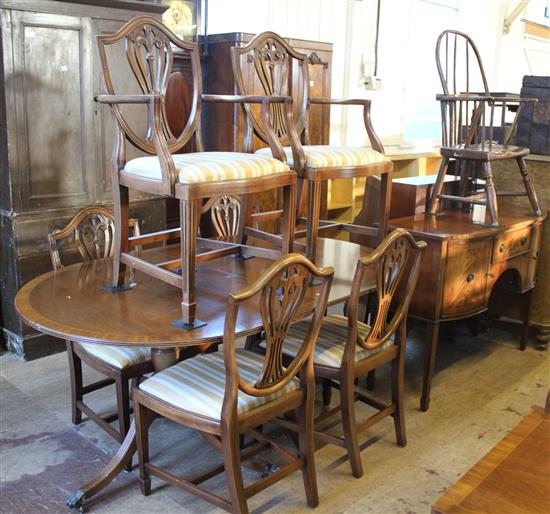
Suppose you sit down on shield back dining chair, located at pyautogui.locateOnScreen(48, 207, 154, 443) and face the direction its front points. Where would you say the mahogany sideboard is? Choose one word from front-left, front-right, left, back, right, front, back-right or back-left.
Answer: front-left

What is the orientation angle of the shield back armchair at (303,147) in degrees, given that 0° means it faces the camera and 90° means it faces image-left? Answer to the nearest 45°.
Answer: approximately 315°

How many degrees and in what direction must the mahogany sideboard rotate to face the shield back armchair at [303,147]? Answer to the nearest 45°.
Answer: approximately 90° to its right

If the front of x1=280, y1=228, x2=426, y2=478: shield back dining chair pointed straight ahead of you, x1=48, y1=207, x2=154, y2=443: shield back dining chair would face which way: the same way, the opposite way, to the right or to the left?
the opposite way

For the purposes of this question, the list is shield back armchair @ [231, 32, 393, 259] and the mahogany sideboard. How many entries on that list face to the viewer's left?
0

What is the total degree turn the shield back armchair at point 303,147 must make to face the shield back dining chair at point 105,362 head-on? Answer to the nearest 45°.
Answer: approximately 90° to its right

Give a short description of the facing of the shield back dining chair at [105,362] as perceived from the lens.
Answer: facing the viewer and to the right of the viewer

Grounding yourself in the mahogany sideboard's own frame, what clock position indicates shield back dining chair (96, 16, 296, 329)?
The shield back dining chair is roughly at 3 o'clock from the mahogany sideboard.
